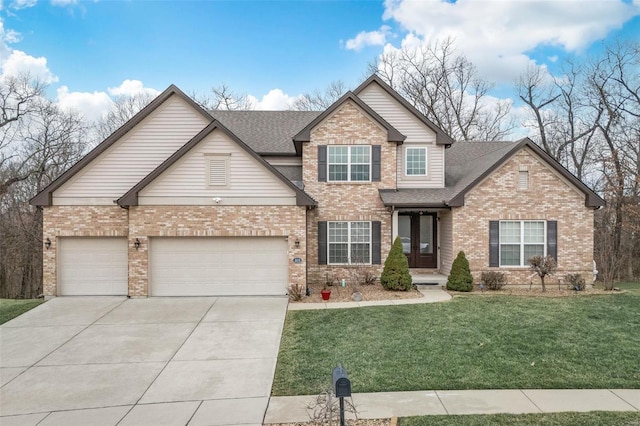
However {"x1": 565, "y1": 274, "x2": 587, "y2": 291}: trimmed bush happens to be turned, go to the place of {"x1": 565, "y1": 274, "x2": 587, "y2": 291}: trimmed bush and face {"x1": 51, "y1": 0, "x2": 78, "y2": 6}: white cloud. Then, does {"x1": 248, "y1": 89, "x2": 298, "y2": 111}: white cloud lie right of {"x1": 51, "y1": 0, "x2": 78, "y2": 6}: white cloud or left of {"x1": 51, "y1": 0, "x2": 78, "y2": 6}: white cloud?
right

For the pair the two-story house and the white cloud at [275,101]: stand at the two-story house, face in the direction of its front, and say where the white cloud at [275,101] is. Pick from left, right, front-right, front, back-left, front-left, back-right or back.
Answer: back

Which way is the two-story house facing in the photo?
toward the camera

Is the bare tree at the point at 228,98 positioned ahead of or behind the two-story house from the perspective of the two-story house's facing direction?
behind

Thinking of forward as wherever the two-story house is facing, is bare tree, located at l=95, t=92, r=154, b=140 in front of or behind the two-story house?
behind

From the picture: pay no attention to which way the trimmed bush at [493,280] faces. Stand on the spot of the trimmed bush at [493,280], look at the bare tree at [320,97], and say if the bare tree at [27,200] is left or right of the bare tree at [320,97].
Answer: left

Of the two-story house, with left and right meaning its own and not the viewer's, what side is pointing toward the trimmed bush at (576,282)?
left

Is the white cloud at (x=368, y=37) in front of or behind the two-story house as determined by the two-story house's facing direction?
behind

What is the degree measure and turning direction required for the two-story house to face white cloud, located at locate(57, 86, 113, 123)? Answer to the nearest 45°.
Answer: approximately 135° to its right

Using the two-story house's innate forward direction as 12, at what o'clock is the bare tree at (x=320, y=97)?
The bare tree is roughly at 6 o'clock from the two-story house.
